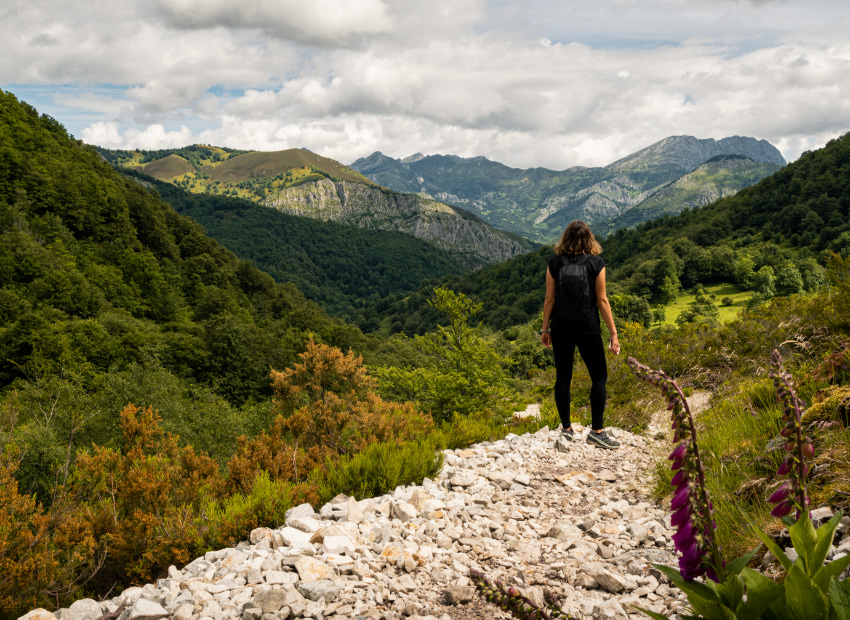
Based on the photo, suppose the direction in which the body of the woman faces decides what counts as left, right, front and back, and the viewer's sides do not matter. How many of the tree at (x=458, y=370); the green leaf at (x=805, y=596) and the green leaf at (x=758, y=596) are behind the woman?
2

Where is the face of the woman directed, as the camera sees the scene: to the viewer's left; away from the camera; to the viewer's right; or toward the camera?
away from the camera

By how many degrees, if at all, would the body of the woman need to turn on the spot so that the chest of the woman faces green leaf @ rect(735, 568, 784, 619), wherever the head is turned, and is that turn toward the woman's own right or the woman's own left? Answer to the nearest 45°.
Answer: approximately 180°

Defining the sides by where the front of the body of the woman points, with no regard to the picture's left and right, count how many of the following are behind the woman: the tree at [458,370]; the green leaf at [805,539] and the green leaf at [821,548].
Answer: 2

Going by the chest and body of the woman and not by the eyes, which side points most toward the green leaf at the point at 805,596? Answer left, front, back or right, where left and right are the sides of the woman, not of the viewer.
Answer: back

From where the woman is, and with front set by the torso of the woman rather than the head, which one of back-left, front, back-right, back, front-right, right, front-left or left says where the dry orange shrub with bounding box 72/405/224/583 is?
back-left

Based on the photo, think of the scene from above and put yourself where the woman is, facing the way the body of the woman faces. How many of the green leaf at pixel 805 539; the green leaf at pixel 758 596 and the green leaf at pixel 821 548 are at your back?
3

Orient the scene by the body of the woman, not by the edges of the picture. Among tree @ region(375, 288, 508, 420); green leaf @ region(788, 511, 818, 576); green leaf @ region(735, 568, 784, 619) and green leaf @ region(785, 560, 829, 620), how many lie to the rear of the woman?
3

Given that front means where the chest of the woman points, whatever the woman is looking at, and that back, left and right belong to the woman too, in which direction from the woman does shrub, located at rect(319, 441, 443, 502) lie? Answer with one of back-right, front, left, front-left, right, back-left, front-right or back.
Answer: back-left

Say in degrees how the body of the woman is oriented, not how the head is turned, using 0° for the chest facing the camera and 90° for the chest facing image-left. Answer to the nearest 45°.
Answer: approximately 180°

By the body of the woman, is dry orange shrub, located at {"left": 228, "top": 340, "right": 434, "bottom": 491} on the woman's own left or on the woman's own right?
on the woman's own left

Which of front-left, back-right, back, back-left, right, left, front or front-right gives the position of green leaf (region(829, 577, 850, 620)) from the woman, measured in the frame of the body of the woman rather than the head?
back

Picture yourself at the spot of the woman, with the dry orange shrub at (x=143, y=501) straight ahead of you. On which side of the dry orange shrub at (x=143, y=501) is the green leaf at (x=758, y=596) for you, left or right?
left
